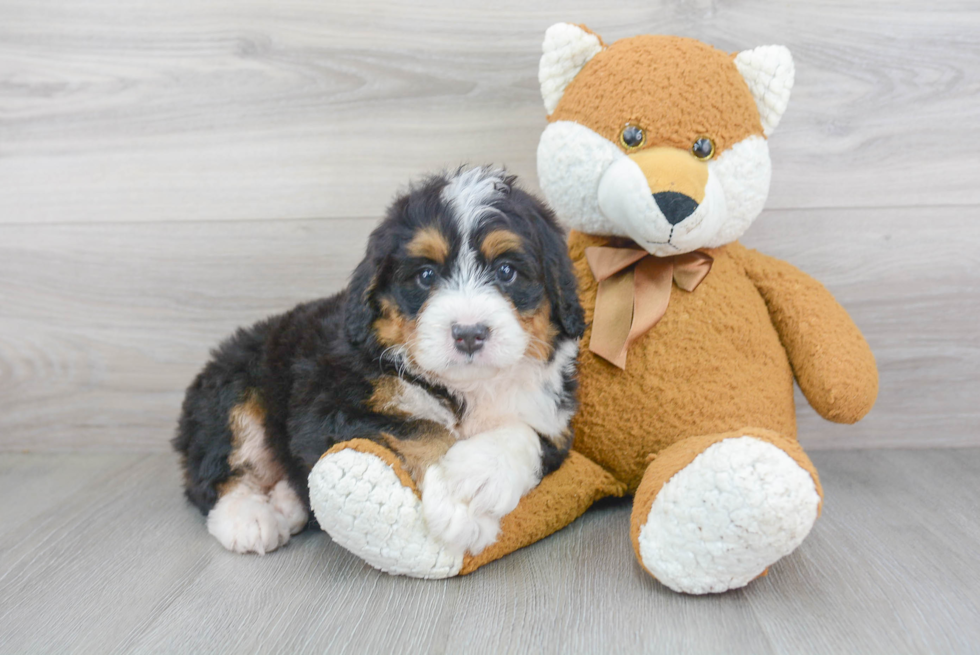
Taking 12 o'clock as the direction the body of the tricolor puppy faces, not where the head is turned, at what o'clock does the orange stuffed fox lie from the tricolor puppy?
The orange stuffed fox is roughly at 10 o'clock from the tricolor puppy.

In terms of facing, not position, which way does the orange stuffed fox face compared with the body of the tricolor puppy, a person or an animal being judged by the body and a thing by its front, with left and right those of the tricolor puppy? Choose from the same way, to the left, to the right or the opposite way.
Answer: to the right

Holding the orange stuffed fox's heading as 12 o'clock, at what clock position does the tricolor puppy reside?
The tricolor puppy is roughly at 2 o'clock from the orange stuffed fox.

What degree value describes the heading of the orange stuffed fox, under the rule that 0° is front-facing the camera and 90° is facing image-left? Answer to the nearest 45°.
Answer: approximately 0°

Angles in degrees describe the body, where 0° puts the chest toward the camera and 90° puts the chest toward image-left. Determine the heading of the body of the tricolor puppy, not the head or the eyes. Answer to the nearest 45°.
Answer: approximately 315°
